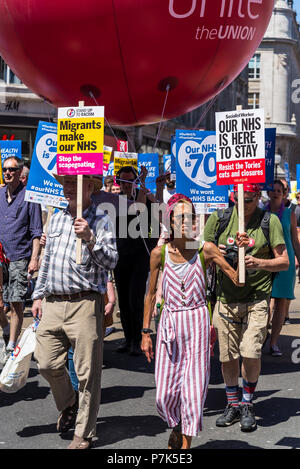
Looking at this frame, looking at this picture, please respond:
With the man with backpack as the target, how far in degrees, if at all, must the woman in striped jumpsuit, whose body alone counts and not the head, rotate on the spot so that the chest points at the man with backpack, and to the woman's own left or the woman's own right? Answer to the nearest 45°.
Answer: approximately 135° to the woman's own left

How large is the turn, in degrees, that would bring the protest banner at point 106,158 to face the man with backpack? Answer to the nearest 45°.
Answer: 0° — it already faces them

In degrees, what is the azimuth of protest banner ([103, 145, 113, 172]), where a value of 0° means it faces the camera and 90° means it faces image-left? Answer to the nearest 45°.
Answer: approximately 0°

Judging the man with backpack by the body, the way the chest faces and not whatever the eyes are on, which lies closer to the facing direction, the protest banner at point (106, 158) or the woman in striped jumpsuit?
the woman in striped jumpsuit
